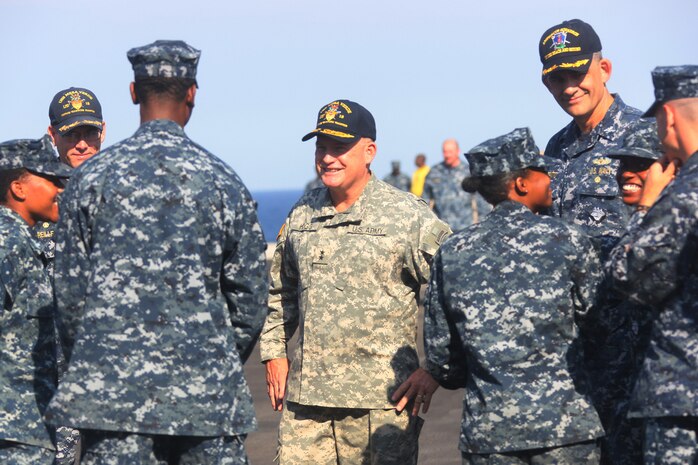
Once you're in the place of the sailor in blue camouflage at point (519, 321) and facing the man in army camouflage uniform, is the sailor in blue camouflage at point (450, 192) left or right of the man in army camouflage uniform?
right

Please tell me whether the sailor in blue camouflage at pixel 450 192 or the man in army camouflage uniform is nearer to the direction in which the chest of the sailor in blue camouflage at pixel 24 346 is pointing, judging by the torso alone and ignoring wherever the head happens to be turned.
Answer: the man in army camouflage uniform

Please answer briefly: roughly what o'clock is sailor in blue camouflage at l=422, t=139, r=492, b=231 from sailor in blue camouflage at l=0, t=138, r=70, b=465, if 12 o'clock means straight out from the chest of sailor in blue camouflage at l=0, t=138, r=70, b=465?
sailor in blue camouflage at l=422, t=139, r=492, b=231 is roughly at 10 o'clock from sailor in blue camouflage at l=0, t=138, r=70, b=465.

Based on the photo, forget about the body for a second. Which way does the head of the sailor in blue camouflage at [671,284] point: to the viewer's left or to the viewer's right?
to the viewer's left

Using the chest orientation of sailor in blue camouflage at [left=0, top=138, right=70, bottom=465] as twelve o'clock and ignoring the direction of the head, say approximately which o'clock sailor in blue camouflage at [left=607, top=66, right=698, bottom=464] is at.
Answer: sailor in blue camouflage at [left=607, top=66, right=698, bottom=464] is roughly at 1 o'clock from sailor in blue camouflage at [left=0, top=138, right=70, bottom=465].

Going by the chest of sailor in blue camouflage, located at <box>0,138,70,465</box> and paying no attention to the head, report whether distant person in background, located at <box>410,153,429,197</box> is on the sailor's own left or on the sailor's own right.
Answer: on the sailor's own left

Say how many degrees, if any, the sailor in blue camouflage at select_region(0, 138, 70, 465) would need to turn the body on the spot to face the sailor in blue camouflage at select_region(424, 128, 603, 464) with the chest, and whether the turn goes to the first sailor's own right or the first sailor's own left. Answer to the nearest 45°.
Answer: approximately 45° to the first sailor's own right

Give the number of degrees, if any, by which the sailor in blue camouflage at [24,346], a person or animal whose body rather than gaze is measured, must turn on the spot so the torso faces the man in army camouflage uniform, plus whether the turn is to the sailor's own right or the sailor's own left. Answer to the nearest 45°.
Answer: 0° — they already face them

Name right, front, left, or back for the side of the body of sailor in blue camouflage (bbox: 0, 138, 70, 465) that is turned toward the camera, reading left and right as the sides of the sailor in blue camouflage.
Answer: right

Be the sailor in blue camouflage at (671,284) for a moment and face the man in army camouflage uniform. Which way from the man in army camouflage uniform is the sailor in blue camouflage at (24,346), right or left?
left

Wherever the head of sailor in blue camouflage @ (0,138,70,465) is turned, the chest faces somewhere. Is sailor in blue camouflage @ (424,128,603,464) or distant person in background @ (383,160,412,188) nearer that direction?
the sailor in blue camouflage
